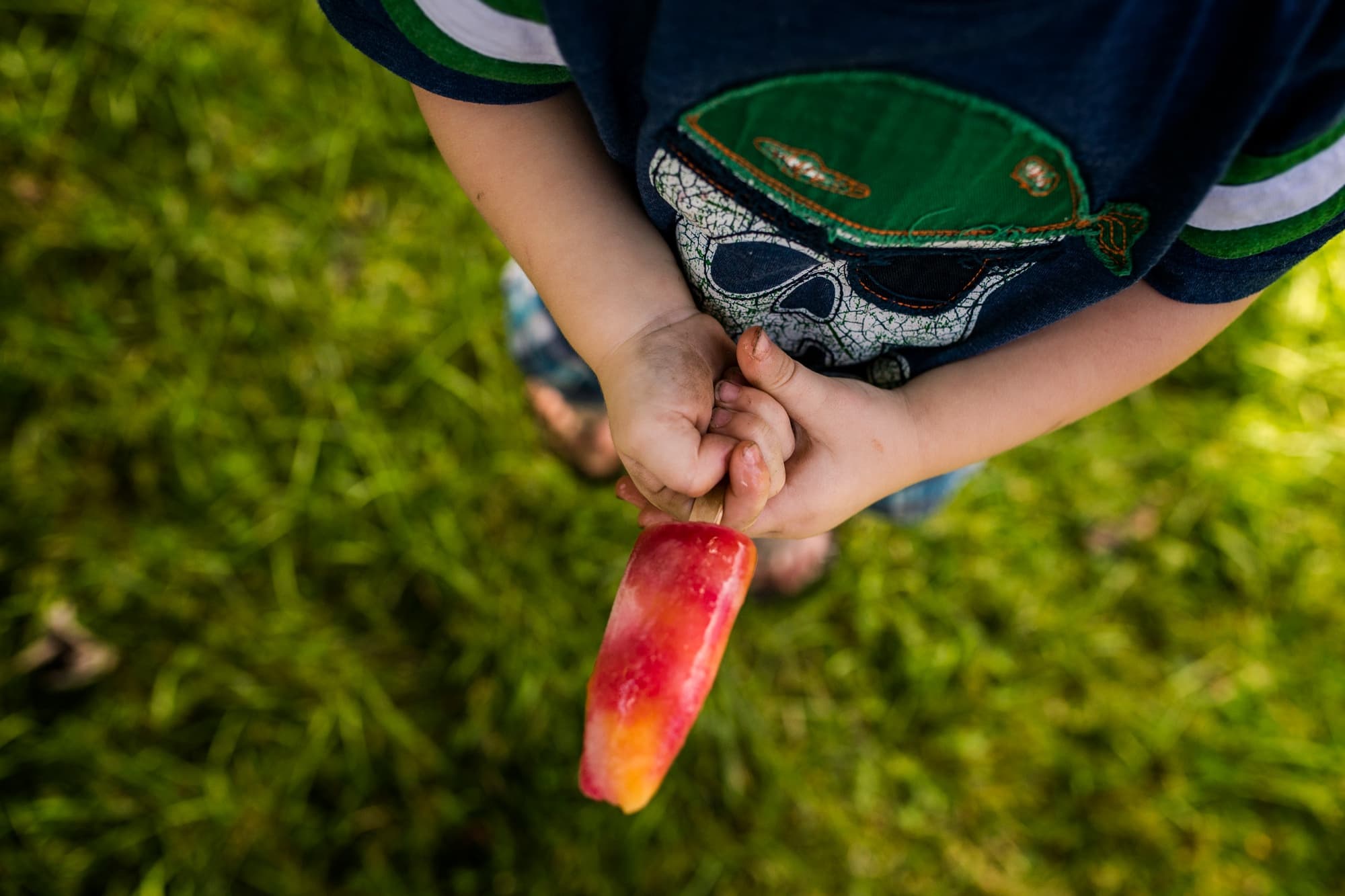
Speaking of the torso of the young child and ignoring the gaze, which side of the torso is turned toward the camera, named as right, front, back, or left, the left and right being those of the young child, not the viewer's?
front
